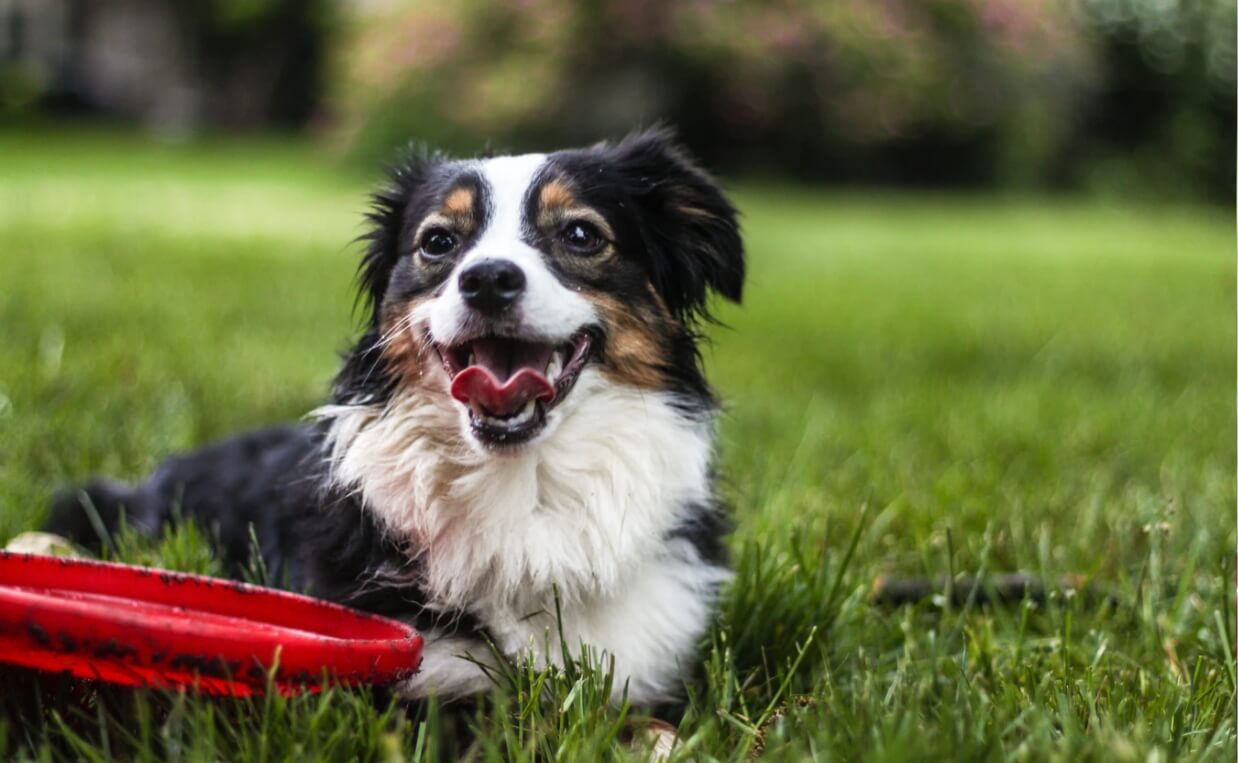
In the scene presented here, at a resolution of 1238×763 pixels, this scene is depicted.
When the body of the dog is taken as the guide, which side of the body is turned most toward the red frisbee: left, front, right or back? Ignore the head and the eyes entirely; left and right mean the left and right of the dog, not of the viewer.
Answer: right

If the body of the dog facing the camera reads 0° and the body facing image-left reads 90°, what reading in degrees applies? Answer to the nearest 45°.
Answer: approximately 315°
